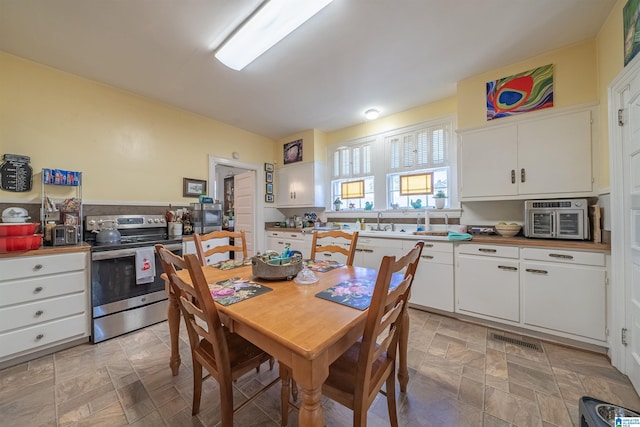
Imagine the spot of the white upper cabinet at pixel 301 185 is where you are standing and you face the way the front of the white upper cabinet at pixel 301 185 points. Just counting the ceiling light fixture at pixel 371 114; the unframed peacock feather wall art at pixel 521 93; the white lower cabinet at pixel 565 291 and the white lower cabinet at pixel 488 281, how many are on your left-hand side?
4

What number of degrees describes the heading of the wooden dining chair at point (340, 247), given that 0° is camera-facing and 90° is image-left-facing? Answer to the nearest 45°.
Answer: approximately 45°

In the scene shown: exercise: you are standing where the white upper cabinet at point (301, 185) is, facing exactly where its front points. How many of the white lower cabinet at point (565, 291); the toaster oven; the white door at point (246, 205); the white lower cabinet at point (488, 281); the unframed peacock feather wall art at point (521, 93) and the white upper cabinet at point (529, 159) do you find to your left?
5

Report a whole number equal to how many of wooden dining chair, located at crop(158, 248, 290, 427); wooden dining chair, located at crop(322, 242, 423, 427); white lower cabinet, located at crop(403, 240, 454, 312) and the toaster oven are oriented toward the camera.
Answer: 2

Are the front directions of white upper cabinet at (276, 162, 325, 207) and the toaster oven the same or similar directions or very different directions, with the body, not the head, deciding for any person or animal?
same or similar directions

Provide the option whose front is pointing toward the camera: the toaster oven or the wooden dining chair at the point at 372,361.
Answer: the toaster oven

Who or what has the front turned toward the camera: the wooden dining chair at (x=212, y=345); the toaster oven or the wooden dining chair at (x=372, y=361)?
the toaster oven

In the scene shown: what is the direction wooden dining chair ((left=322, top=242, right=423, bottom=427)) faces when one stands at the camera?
facing away from the viewer and to the left of the viewer

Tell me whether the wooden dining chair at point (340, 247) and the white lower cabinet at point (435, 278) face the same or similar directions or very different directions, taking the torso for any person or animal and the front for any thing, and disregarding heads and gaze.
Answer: same or similar directions

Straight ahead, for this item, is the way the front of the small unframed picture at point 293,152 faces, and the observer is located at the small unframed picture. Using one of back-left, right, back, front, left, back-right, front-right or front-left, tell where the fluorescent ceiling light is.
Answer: front-left

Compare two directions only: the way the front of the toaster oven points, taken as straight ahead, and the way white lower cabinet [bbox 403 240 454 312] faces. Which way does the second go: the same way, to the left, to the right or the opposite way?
the same way

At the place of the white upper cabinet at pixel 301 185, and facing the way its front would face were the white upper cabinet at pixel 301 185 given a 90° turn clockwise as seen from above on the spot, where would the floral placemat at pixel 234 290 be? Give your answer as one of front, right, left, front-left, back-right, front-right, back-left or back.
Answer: back-left

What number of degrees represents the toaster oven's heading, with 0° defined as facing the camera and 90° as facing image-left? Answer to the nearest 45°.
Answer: approximately 0°

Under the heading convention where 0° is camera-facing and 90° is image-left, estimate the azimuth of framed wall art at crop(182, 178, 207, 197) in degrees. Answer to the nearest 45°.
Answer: approximately 315°

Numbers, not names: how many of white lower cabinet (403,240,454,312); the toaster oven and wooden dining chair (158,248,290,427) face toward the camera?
2

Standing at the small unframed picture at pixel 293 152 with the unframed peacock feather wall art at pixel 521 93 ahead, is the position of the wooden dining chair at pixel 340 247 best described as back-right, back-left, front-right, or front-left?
front-right

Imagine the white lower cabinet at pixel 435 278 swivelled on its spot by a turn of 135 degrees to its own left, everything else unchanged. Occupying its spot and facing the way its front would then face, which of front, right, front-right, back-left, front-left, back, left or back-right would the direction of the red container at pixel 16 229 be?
back

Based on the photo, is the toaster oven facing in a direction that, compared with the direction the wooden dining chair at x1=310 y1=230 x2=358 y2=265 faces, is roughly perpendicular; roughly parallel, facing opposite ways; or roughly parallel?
roughly parallel

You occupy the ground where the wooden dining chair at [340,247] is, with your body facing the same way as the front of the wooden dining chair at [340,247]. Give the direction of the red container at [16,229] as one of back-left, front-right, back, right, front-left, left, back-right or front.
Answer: front-right

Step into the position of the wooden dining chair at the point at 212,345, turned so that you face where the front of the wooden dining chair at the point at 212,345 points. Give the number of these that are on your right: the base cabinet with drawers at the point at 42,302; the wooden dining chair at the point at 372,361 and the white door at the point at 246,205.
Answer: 1

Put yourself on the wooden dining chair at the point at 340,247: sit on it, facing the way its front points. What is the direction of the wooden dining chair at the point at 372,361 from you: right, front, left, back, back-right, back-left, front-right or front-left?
front-left

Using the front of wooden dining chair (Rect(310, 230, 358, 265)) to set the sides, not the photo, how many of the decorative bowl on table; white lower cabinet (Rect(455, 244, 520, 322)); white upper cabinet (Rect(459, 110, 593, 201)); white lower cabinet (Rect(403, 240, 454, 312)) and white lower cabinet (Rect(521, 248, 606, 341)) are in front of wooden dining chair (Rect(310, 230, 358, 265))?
1

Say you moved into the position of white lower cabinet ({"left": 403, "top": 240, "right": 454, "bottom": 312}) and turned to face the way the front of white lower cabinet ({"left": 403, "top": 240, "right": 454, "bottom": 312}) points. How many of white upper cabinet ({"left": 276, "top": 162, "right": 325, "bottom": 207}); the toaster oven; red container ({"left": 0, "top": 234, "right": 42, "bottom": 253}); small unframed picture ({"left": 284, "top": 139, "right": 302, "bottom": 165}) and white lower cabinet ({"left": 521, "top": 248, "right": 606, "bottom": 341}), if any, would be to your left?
2
